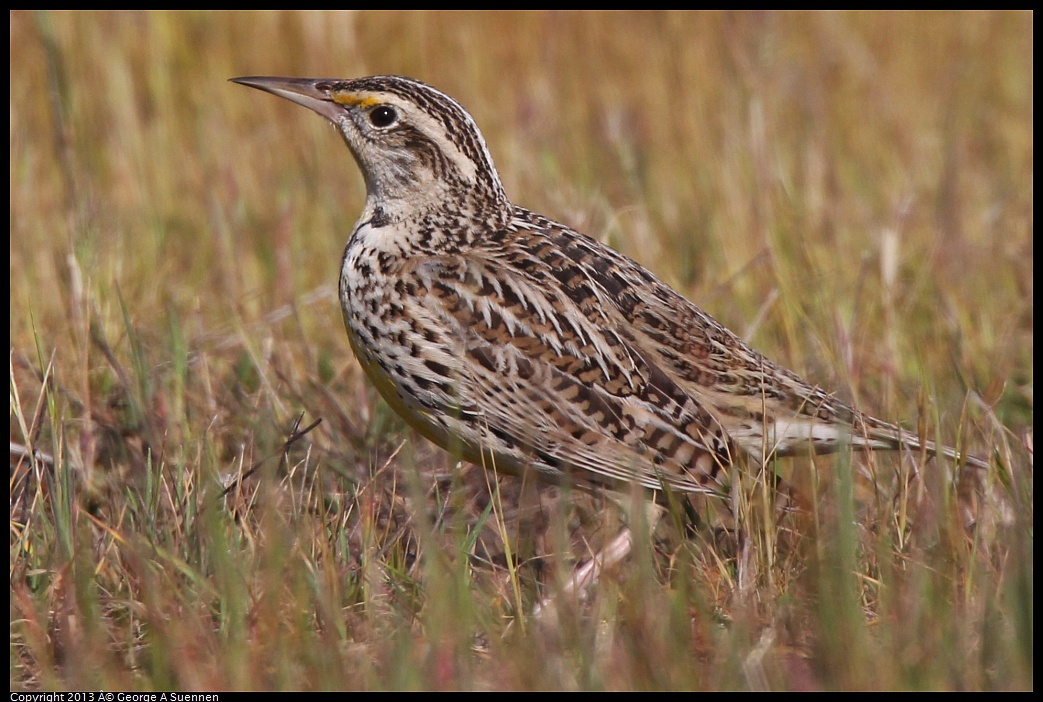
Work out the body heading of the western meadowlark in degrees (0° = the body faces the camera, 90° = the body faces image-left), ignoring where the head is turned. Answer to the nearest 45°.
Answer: approximately 90°
